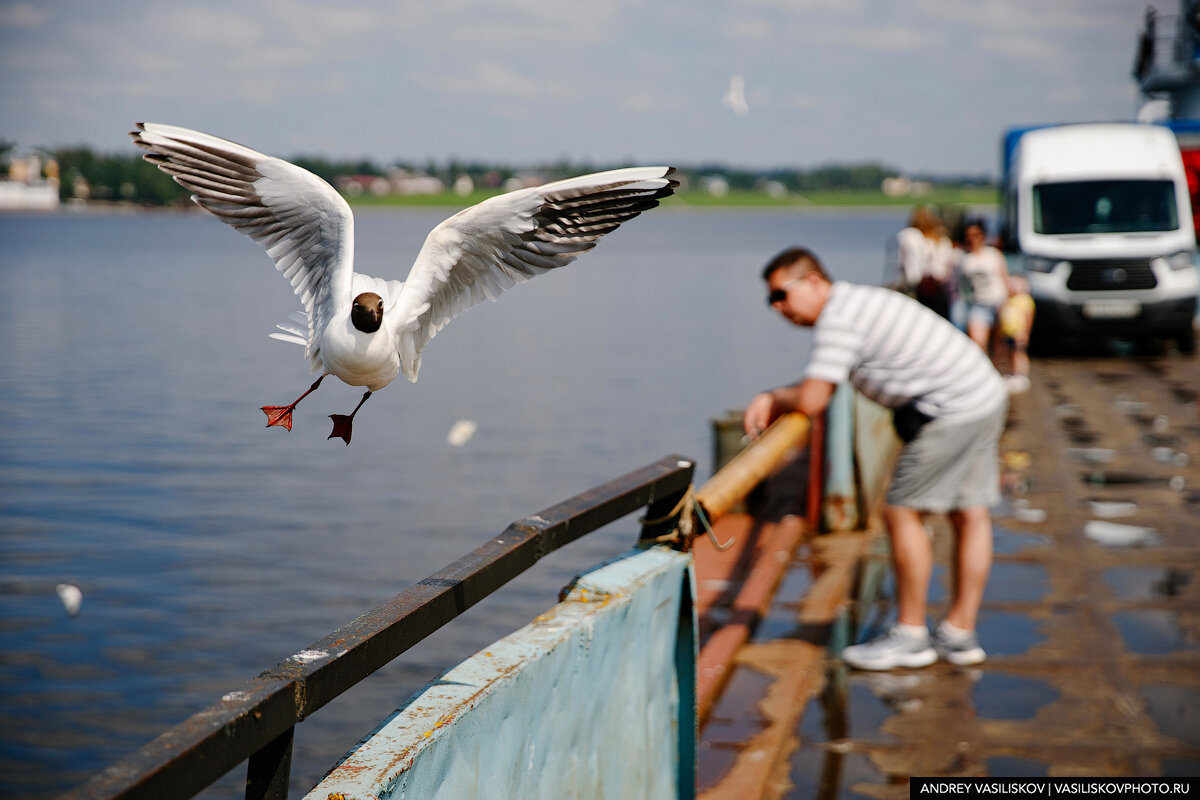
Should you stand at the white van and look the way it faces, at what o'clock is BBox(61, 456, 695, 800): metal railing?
The metal railing is roughly at 12 o'clock from the white van.

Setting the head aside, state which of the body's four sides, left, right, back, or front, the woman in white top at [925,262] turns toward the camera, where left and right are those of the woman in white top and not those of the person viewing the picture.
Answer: back

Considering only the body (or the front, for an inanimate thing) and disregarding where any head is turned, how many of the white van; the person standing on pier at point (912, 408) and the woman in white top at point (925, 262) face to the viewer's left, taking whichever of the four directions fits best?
1

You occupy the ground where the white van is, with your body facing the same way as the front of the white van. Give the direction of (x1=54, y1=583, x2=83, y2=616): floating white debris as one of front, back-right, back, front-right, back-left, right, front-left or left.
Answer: front-right

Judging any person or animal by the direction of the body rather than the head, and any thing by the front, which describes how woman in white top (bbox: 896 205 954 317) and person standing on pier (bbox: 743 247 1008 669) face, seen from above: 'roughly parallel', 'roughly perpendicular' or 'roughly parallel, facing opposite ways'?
roughly perpendicular

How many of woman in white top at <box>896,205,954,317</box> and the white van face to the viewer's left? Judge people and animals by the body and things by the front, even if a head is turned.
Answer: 0

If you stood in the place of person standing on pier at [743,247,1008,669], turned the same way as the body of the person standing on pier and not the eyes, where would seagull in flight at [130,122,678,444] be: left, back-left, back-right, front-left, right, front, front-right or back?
front-left

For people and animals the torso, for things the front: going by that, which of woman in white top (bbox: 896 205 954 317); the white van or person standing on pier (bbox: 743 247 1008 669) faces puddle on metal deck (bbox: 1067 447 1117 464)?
the white van

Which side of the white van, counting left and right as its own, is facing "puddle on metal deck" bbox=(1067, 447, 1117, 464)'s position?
front

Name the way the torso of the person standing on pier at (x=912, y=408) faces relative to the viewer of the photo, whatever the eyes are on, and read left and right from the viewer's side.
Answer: facing to the left of the viewer

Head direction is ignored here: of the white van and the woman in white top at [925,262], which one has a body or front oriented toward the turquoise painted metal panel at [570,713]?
the white van

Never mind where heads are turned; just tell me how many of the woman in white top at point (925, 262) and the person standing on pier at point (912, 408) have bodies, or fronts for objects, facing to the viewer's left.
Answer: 1
